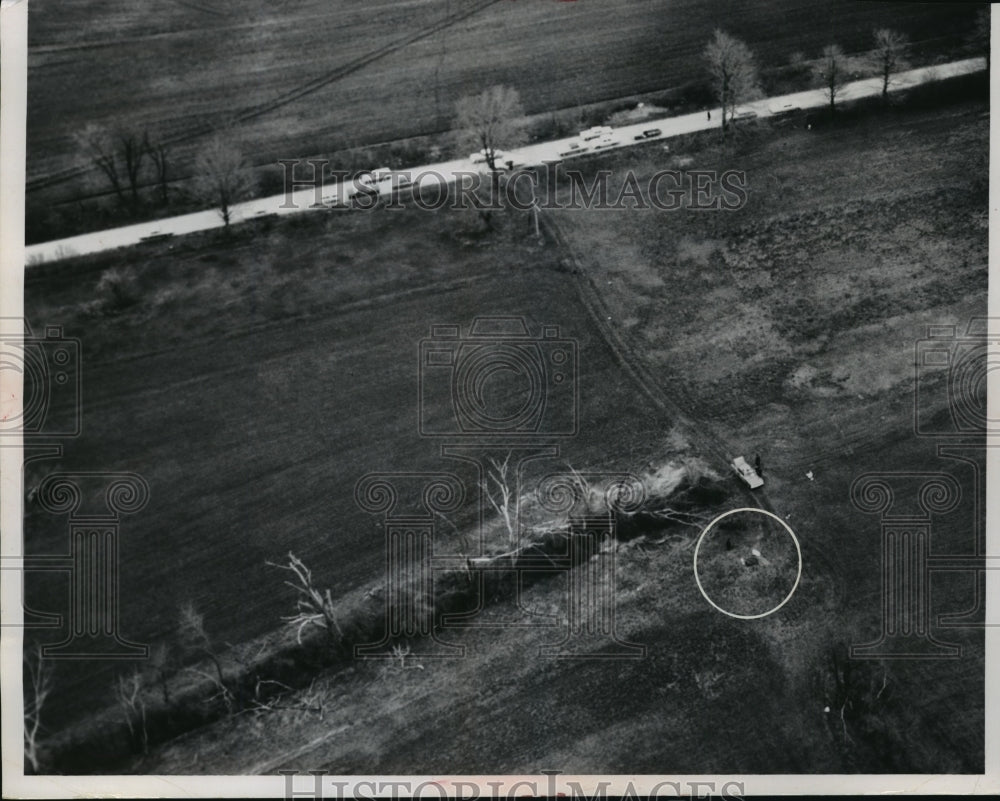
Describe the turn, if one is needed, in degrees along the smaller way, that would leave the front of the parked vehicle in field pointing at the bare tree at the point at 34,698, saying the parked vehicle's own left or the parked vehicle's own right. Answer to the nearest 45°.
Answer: approximately 135° to the parked vehicle's own right

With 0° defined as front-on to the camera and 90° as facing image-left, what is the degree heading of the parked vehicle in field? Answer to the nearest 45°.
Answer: approximately 315°

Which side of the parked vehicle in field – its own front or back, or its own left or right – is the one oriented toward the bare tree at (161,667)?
right

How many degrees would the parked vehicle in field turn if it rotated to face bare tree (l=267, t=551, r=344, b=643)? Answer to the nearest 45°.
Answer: approximately 135° to its right

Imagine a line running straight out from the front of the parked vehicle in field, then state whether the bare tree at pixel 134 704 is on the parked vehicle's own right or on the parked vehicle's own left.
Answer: on the parked vehicle's own right

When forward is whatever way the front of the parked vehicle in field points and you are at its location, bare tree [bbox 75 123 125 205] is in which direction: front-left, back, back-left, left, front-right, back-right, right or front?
back-right

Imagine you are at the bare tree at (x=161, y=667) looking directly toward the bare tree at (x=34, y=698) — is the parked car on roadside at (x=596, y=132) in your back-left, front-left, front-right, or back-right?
back-right
